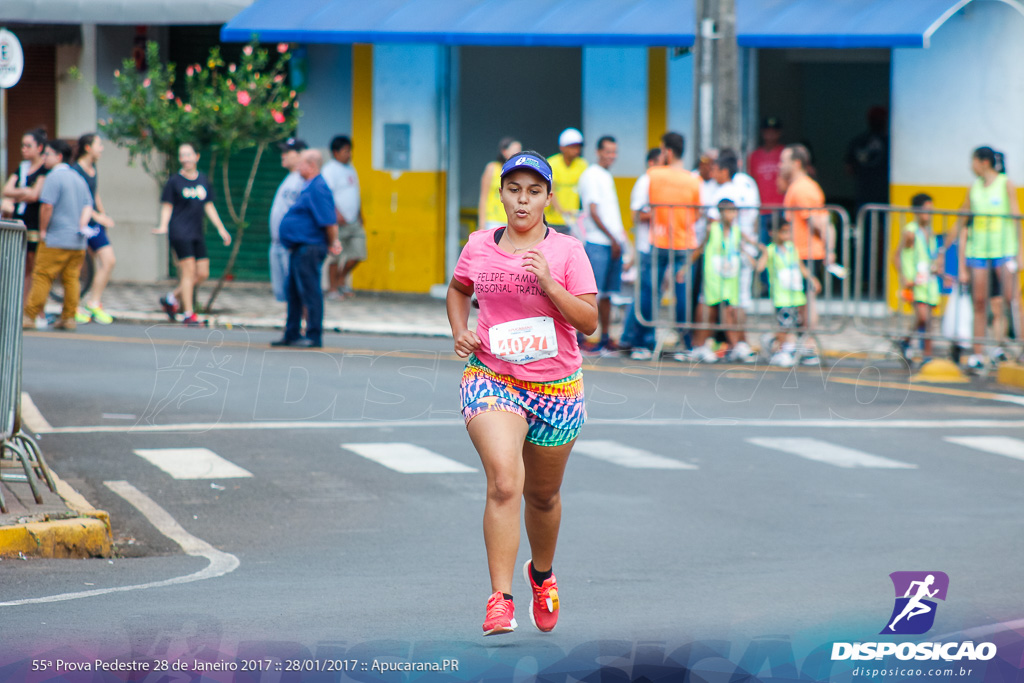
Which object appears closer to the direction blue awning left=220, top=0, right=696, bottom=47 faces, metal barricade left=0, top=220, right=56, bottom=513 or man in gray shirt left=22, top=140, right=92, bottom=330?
the metal barricade

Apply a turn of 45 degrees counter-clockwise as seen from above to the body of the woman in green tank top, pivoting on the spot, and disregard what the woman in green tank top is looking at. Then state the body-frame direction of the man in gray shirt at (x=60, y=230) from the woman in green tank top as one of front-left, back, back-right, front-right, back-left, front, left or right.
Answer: right

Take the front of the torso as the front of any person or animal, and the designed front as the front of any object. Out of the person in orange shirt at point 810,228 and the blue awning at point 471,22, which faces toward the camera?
the blue awning

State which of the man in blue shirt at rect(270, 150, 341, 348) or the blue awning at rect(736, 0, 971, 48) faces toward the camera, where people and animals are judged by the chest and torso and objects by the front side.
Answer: the blue awning

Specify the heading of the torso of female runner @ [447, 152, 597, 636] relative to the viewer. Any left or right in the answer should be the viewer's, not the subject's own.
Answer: facing the viewer

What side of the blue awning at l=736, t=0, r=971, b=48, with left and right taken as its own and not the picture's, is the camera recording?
front

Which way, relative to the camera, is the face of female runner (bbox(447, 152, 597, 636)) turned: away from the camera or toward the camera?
toward the camera

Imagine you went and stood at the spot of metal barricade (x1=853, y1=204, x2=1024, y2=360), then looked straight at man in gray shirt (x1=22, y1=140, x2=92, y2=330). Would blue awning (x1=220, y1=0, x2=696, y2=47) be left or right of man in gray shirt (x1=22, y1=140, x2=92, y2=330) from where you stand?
right

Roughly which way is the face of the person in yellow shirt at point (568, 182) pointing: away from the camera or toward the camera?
toward the camera

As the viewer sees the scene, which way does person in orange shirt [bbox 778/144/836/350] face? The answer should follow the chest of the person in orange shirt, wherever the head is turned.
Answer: to the viewer's left

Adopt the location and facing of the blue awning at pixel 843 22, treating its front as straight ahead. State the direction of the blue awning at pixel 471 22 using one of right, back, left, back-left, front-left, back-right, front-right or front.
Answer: right

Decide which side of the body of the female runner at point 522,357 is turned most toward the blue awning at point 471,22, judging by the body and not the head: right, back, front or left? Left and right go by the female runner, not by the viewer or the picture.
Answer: back

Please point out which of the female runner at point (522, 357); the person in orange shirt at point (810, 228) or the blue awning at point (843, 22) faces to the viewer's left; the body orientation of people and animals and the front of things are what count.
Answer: the person in orange shirt
